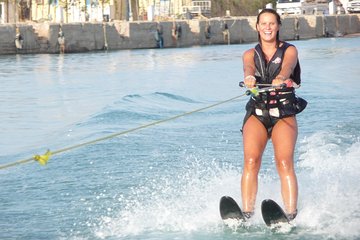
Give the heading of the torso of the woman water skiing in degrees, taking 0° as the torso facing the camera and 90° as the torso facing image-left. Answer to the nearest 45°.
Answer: approximately 0°
